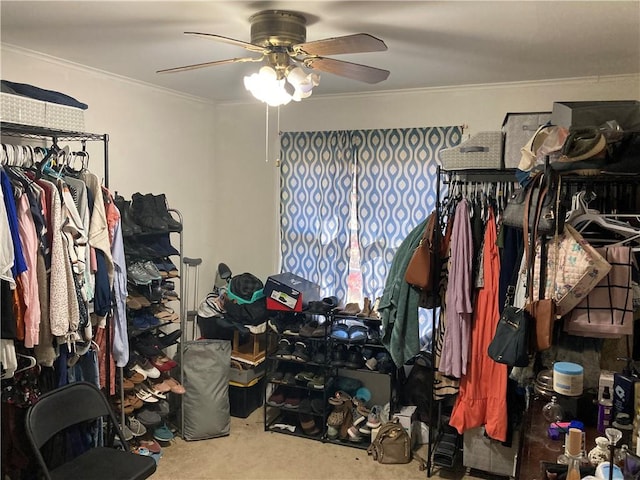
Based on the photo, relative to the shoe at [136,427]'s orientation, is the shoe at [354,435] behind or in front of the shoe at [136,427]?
in front

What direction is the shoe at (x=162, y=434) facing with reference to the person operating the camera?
facing the viewer and to the right of the viewer

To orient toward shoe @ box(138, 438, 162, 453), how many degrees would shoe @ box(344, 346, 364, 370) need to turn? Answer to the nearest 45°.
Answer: approximately 90° to its right

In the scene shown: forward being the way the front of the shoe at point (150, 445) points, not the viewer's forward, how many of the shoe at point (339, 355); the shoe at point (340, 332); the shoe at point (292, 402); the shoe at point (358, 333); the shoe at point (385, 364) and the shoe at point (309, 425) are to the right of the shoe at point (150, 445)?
0

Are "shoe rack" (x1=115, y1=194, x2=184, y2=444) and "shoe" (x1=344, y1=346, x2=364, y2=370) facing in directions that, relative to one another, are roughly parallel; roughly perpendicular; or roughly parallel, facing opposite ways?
roughly perpendicular

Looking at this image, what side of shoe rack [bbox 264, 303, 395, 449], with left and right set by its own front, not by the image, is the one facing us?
front

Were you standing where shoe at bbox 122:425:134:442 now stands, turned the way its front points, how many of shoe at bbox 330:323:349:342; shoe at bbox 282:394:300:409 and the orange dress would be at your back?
0

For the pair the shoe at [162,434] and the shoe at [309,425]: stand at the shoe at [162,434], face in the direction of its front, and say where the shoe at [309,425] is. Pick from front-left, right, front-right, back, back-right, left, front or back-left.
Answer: front-left

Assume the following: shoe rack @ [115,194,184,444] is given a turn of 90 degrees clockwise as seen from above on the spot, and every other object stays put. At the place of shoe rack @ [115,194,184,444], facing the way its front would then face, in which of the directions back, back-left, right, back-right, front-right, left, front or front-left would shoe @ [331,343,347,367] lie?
back-left

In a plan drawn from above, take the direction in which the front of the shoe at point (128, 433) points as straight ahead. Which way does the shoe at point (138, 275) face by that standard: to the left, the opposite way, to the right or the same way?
the same way

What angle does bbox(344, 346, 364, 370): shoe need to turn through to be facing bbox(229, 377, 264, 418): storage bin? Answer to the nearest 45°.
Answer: approximately 90° to its right

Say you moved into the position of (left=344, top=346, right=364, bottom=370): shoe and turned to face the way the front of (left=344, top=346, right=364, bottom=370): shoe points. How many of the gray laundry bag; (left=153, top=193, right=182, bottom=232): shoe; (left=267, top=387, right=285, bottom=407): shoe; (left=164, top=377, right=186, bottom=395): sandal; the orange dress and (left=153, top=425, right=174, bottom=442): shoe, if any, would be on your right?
5

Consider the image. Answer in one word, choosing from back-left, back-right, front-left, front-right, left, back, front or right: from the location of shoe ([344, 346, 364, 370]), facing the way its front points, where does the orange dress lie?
front-left

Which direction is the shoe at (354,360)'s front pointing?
toward the camera

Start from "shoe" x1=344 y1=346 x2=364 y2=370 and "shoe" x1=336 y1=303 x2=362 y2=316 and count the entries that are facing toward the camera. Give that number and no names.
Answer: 1

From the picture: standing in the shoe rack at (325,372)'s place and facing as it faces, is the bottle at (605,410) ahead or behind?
ahead

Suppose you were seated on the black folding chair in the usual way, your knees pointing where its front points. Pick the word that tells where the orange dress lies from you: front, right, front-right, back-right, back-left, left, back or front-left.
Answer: front-left

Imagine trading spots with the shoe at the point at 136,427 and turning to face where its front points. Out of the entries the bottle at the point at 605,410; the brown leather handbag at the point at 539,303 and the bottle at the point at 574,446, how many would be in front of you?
3

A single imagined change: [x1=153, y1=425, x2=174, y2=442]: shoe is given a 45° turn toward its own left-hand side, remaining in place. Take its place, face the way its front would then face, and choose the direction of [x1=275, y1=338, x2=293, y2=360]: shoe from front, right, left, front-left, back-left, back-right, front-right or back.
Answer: front

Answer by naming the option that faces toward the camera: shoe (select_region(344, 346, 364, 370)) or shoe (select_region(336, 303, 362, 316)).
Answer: shoe (select_region(344, 346, 364, 370))
